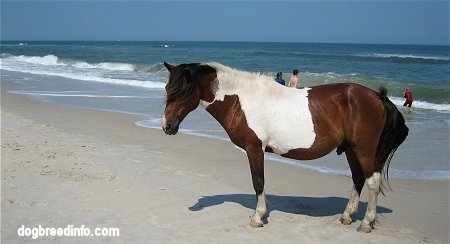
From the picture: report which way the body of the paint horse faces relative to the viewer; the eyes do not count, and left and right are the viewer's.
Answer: facing to the left of the viewer
